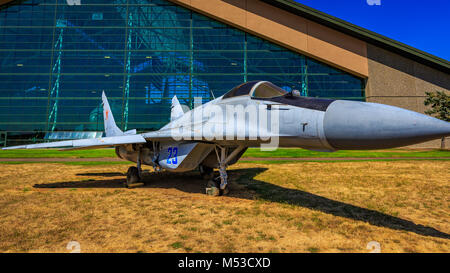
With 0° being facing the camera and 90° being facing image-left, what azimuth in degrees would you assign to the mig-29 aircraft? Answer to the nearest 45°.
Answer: approximately 315°

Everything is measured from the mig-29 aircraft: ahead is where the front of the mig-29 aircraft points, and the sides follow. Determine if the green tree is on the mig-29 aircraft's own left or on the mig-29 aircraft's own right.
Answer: on the mig-29 aircraft's own left
